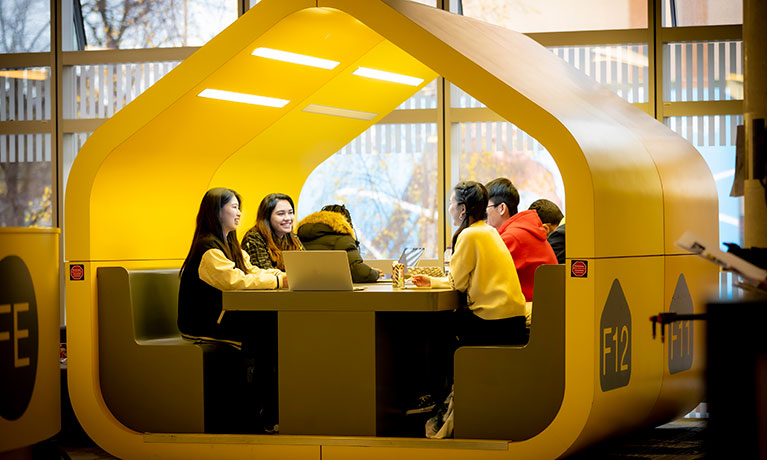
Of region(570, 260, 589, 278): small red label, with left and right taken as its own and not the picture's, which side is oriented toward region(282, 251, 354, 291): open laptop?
right

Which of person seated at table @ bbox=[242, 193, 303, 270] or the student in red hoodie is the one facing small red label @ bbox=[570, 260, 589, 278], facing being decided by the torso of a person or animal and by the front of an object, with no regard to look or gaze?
the person seated at table

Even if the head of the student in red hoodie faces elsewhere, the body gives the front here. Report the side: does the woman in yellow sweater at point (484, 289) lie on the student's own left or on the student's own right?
on the student's own left

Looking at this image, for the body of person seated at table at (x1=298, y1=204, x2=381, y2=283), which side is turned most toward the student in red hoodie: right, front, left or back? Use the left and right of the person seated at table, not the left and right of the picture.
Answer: right

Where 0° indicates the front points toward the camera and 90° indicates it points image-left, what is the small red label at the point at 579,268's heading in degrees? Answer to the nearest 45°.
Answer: approximately 0°

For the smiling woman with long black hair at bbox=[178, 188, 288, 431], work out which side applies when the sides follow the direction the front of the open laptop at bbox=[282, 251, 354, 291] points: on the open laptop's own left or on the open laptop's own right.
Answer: on the open laptop's own left

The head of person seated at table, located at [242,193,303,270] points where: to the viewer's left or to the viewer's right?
to the viewer's right

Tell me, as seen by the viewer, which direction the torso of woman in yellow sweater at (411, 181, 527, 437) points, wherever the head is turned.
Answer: to the viewer's left

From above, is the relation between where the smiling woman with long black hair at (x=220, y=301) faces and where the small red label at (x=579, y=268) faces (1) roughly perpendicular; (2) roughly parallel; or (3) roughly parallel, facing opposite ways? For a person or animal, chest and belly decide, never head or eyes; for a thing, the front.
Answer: roughly perpendicular

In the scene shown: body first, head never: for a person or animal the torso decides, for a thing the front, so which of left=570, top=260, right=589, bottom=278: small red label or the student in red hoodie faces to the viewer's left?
the student in red hoodie

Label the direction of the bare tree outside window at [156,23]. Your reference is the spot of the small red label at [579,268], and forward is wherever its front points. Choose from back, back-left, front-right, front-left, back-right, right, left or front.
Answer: back-right

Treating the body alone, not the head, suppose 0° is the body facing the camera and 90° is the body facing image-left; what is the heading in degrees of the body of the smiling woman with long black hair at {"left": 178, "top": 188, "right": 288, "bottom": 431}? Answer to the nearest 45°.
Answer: approximately 270°

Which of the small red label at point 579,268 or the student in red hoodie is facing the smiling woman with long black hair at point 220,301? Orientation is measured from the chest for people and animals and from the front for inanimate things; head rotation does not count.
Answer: the student in red hoodie
